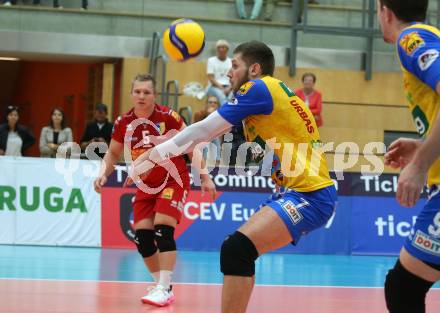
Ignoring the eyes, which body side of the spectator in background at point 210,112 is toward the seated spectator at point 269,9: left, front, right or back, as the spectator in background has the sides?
back

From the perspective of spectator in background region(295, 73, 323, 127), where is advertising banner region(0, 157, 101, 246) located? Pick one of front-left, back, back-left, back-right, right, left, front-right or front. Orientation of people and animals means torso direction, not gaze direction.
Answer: front-right

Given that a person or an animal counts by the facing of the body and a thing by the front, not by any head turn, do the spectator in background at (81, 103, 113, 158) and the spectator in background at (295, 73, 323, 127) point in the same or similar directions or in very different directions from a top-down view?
same or similar directions

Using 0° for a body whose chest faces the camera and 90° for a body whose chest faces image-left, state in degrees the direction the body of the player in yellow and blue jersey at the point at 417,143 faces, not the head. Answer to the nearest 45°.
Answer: approximately 90°

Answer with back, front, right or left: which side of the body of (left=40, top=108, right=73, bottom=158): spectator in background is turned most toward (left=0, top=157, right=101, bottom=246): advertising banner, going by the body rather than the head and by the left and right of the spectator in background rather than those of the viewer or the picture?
front

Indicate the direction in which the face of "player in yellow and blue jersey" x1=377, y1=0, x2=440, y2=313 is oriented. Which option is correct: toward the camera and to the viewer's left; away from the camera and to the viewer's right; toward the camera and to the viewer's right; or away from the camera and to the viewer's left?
away from the camera and to the viewer's left

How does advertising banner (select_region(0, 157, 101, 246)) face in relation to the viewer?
toward the camera

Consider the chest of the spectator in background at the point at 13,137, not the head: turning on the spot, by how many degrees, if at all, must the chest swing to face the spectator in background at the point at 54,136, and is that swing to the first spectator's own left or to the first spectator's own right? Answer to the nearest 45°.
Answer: approximately 90° to the first spectator's own left

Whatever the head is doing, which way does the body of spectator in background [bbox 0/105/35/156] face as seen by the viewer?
toward the camera

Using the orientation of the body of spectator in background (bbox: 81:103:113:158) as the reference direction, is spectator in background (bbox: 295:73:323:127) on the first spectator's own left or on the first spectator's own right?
on the first spectator's own left

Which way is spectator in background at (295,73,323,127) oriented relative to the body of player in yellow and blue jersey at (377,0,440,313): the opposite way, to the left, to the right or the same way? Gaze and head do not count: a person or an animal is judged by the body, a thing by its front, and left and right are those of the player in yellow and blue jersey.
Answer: to the left
